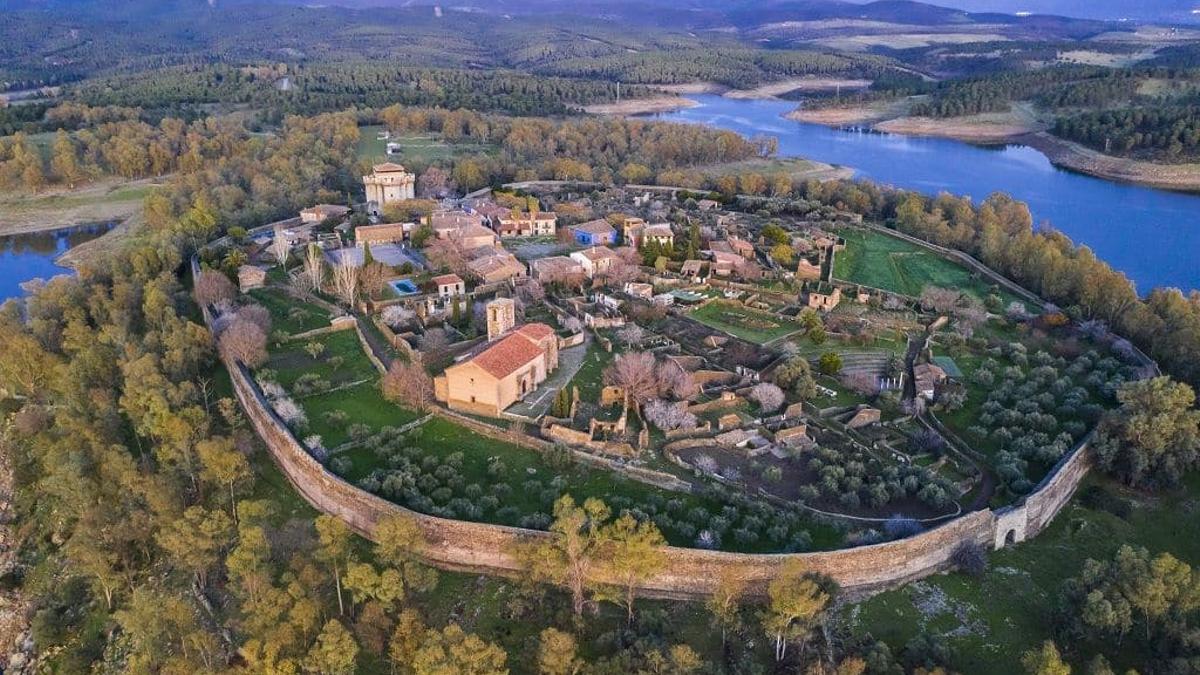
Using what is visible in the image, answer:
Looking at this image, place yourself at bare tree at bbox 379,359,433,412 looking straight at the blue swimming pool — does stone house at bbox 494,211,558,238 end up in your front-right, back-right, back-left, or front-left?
front-right

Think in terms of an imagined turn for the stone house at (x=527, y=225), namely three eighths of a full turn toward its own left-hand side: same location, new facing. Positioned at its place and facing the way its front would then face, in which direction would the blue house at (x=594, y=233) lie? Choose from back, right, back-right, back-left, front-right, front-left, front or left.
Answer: right

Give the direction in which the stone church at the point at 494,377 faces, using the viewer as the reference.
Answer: facing the viewer and to the right of the viewer

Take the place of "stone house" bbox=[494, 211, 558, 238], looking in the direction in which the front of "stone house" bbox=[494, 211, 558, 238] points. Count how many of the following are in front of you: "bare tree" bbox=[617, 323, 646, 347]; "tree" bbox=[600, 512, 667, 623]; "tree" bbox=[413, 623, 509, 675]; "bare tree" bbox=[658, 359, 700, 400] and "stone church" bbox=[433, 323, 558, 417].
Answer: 5

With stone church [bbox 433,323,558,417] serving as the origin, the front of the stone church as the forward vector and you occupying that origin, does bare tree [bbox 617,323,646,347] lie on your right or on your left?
on your left

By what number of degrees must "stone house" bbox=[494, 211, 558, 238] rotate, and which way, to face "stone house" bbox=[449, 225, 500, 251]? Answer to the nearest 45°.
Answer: approximately 45° to its right

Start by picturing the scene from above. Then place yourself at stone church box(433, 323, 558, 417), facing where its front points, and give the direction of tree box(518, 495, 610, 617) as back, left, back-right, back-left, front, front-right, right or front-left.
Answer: front-right

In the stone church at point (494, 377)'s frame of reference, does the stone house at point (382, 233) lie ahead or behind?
behind

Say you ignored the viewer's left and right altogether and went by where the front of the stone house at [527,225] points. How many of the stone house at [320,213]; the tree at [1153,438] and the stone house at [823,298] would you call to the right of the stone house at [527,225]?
1

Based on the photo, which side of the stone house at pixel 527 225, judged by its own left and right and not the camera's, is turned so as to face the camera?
front

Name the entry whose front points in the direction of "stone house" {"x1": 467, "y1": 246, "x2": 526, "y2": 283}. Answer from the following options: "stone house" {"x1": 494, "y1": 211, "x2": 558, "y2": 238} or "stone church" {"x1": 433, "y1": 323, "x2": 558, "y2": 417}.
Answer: "stone house" {"x1": 494, "y1": 211, "x2": 558, "y2": 238}

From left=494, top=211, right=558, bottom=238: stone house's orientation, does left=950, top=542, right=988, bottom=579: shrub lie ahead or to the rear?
ahead

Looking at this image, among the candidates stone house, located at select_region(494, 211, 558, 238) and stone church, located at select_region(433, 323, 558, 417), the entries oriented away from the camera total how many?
0

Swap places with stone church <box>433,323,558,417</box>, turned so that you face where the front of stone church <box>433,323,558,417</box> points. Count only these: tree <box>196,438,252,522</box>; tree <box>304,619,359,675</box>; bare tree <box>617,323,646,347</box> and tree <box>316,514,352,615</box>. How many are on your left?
1

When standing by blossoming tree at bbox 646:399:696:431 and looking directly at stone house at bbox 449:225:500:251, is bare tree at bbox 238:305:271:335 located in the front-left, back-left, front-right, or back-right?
front-left

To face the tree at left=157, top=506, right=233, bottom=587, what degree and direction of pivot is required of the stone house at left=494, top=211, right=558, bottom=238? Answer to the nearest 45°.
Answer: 0° — it already faces it

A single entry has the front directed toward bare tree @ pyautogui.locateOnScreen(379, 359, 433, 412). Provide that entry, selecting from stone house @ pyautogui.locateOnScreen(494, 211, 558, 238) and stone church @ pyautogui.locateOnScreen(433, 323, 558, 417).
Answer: stone house @ pyautogui.locateOnScreen(494, 211, 558, 238)

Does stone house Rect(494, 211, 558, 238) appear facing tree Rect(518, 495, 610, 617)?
yes
